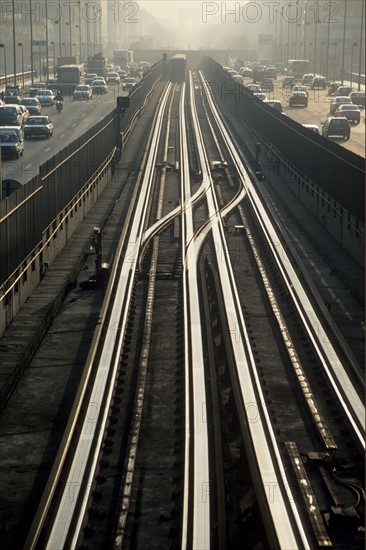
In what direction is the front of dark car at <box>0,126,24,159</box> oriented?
toward the camera
